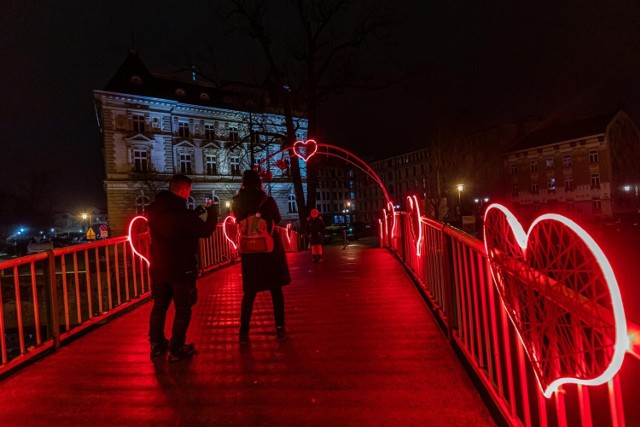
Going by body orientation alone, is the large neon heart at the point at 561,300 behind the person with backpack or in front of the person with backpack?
behind

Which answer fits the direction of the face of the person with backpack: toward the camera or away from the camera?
away from the camera

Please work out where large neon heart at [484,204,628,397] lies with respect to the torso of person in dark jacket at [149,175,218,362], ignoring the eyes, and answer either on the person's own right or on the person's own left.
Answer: on the person's own right

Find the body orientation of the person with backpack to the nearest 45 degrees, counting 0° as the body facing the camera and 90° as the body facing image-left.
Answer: approximately 180°

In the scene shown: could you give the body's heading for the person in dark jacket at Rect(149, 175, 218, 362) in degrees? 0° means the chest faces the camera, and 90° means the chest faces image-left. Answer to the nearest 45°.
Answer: approximately 225°

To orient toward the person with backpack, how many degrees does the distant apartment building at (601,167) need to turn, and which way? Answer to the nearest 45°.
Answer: approximately 45° to its left

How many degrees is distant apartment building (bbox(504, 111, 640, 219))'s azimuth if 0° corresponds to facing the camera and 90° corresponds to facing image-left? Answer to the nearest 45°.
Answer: approximately 45°

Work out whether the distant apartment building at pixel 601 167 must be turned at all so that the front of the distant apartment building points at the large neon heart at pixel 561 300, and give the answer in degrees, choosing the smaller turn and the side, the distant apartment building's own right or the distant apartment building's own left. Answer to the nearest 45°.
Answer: approximately 45° to the distant apartment building's own left

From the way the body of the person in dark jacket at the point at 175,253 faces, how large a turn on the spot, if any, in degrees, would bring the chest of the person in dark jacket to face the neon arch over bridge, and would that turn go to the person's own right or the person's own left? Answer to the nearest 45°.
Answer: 0° — they already face it
